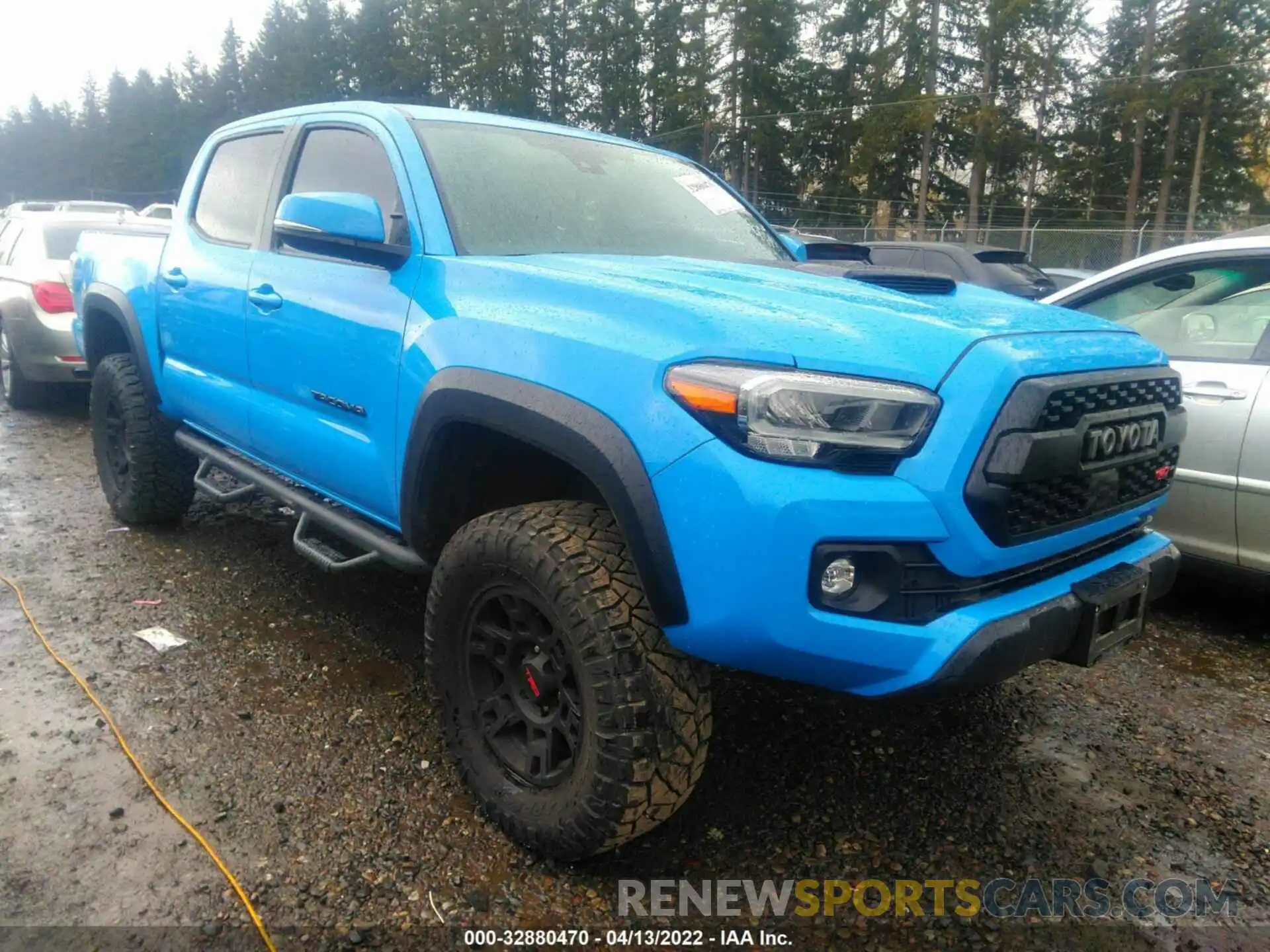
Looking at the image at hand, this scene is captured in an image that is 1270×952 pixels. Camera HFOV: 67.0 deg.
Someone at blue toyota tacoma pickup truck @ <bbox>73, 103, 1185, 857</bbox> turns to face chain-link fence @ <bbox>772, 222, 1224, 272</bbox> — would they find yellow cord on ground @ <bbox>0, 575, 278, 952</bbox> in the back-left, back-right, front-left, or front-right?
back-left

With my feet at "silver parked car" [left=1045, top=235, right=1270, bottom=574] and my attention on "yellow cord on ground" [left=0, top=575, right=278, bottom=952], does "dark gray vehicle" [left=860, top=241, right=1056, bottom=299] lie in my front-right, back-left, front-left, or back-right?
back-right

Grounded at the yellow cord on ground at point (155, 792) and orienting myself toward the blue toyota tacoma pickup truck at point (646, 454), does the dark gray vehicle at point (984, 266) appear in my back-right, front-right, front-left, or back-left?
front-left

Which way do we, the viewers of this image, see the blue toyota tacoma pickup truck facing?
facing the viewer and to the right of the viewer

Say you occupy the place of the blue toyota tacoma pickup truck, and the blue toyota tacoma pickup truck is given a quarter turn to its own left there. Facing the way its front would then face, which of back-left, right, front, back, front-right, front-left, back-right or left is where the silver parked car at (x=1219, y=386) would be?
front

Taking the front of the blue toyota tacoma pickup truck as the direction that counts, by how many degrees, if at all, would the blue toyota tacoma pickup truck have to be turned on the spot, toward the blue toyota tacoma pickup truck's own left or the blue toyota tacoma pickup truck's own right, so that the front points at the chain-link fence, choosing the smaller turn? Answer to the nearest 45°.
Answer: approximately 90° to the blue toyota tacoma pickup truck's own left

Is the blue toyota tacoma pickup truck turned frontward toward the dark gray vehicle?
no

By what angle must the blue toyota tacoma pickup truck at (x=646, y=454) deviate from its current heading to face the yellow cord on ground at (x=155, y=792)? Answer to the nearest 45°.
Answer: approximately 135° to its right
